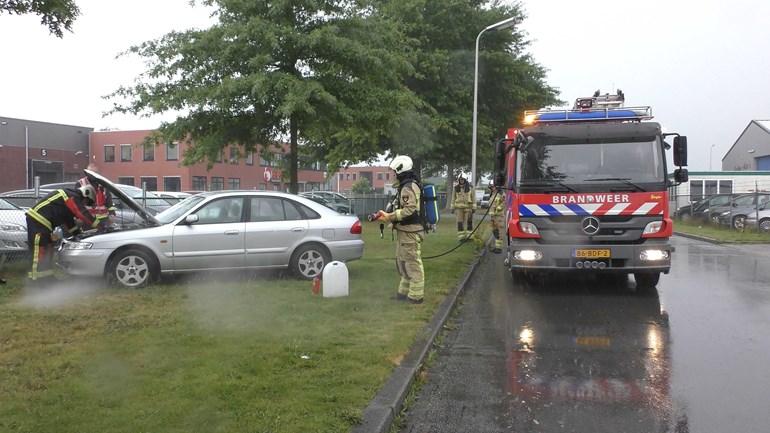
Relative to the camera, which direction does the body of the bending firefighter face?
to the viewer's right

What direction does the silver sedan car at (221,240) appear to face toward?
to the viewer's left

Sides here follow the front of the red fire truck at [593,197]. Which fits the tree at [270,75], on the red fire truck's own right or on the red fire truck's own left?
on the red fire truck's own right

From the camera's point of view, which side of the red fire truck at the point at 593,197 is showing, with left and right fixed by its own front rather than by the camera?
front

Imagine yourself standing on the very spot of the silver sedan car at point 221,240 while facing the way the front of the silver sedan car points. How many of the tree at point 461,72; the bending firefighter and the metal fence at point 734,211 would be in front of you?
1

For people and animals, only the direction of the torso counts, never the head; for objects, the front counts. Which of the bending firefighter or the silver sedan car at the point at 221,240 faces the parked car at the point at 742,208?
the bending firefighter

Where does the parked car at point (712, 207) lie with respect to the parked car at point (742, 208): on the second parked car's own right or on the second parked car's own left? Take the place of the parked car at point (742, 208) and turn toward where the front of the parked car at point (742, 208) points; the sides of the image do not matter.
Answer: on the second parked car's own right

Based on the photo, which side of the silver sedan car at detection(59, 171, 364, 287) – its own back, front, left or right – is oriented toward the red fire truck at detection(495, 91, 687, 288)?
back

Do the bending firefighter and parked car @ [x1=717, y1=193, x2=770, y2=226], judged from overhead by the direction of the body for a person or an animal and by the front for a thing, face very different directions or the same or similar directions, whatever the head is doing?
very different directions

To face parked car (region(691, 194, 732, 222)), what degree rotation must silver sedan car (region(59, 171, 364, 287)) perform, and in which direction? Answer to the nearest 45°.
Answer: approximately 135° to its right

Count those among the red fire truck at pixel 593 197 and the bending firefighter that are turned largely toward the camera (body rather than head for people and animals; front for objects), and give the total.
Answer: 1

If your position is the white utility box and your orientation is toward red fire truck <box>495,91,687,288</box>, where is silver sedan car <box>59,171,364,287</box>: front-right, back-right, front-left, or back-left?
back-left

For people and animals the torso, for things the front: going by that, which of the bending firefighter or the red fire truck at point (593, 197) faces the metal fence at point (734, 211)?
the bending firefighter

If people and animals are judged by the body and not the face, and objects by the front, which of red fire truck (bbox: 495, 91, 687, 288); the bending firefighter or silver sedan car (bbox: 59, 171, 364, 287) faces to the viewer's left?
the silver sedan car

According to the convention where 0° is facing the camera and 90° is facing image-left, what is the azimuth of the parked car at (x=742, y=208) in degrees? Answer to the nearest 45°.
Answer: approximately 45°
